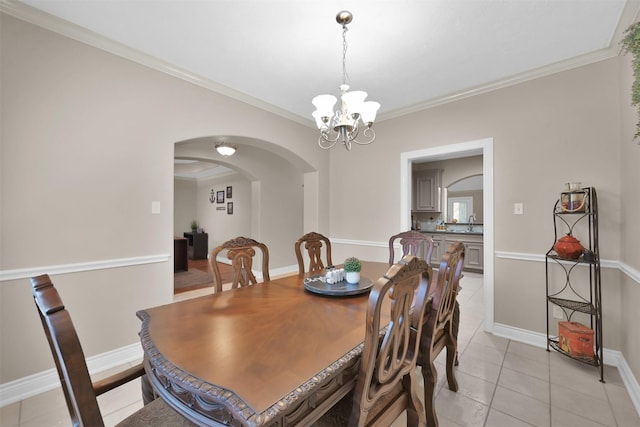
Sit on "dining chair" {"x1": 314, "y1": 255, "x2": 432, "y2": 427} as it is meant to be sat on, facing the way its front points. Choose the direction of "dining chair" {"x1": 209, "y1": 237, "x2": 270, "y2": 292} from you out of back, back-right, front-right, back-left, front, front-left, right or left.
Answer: front

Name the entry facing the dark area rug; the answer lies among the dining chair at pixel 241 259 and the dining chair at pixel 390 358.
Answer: the dining chair at pixel 390 358

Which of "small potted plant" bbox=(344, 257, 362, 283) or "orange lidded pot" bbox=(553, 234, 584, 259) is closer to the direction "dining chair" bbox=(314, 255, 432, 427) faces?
the small potted plant

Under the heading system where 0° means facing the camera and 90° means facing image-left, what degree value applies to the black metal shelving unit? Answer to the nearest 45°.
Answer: approximately 45°

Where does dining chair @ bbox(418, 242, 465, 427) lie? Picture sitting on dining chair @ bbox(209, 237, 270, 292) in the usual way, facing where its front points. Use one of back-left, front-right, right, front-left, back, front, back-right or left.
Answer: front

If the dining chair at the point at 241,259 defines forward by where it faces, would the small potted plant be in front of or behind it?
in front

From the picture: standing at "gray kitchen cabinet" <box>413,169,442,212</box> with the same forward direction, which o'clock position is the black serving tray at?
The black serving tray is roughly at 12 o'clock from the gray kitchen cabinet.

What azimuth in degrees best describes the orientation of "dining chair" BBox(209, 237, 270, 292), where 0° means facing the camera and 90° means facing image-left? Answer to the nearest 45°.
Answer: approximately 315°

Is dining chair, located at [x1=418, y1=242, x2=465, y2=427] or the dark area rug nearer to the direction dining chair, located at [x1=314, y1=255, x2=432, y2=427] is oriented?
the dark area rug

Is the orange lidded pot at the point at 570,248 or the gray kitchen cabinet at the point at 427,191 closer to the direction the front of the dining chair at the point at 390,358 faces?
the gray kitchen cabinet

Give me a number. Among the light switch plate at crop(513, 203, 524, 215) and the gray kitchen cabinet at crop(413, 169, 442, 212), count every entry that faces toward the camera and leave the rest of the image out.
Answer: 2

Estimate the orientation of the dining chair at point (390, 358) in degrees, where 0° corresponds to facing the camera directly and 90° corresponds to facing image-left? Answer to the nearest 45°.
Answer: approximately 135°

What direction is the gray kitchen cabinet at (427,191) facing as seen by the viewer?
toward the camera

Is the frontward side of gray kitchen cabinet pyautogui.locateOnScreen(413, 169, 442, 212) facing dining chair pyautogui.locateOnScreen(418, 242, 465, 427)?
yes

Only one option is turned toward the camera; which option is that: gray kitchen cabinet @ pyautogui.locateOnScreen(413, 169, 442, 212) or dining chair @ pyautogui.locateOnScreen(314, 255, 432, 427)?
the gray kitchen cabinet

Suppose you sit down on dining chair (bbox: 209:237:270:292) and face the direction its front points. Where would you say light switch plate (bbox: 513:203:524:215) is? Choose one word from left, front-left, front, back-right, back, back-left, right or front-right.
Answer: front-left

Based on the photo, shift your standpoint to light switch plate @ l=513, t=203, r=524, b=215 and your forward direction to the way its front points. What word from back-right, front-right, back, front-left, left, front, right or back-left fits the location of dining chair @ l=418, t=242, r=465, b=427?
front

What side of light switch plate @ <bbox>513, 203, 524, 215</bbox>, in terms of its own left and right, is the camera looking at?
front

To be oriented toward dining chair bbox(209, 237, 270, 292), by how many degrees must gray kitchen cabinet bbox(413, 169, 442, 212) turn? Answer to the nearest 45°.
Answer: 0° — it already faces it
